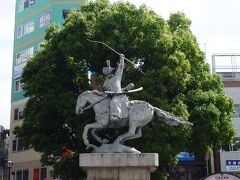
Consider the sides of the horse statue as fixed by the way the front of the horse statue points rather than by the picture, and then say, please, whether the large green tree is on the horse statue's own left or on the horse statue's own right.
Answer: on the horse statue's own right

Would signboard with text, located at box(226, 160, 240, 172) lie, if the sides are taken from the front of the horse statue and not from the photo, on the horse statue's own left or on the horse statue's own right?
on the horse statue's own right

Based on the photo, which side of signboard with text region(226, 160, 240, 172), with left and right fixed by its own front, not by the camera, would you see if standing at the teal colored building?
right

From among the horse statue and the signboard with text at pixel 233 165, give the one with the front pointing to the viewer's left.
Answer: the horse statue

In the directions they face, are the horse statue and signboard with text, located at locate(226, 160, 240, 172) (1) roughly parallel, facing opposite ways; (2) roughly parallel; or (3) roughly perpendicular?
roughly perpendicular

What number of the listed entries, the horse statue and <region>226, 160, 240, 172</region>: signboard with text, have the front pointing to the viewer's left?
1

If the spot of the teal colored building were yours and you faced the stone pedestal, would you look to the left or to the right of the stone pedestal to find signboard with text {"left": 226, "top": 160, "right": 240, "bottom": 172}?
left

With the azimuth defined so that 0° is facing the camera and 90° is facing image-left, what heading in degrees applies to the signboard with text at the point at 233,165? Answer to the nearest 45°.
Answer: approximately 0°

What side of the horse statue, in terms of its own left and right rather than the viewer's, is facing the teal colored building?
right

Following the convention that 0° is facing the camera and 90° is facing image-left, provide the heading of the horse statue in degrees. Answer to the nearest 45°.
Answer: approximately 90°
